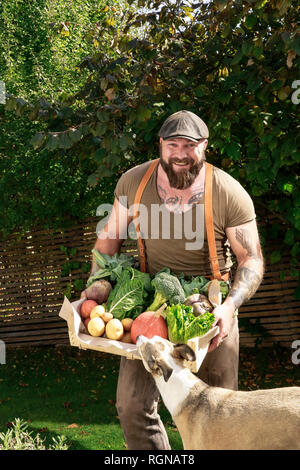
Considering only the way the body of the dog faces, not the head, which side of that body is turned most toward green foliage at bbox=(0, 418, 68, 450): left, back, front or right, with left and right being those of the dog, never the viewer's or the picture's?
front

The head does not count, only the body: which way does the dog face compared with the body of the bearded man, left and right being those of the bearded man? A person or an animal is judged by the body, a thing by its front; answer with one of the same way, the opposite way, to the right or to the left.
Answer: to the right

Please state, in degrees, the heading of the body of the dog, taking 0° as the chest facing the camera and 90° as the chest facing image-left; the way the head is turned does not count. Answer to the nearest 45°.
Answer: approximately 90°

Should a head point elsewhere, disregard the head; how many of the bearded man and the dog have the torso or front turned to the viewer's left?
1

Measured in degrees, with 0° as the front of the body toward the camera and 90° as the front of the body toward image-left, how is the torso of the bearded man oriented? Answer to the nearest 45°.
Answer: approximately 0°

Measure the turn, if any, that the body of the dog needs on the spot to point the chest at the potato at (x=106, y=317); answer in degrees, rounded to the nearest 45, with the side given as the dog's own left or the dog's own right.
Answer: approximately 45° to the dog's own right
